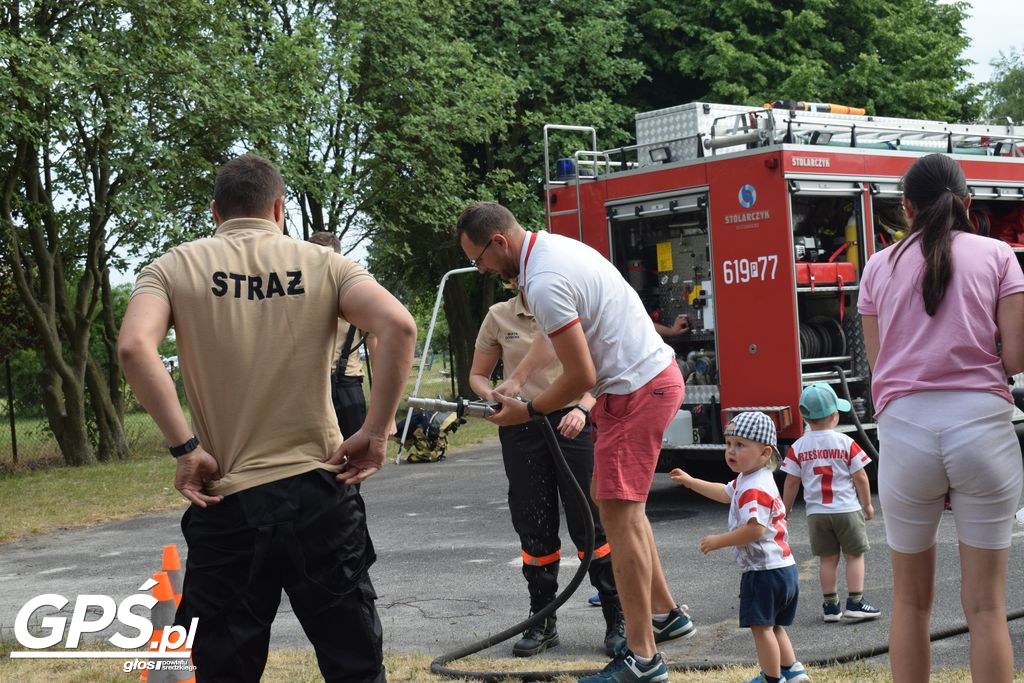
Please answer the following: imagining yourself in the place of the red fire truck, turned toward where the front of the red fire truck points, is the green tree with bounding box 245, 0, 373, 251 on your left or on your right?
on your left

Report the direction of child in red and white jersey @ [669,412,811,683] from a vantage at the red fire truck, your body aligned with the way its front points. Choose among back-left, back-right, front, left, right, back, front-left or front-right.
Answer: back-right

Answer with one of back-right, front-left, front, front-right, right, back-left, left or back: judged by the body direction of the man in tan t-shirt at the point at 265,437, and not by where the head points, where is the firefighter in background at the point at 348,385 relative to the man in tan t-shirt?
front

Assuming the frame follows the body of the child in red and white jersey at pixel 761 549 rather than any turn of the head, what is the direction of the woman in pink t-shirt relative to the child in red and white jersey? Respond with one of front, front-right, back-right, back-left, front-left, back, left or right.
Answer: back-left

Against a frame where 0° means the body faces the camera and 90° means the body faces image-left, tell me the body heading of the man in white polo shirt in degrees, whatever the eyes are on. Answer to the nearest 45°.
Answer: approximately 90°

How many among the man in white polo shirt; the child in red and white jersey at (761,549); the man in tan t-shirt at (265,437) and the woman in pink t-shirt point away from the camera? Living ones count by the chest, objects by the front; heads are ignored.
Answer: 2

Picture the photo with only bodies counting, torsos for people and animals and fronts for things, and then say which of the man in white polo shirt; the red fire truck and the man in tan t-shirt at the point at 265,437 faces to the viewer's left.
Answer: the man in white polo shirt

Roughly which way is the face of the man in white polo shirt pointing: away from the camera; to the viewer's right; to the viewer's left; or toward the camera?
to the viewer's left

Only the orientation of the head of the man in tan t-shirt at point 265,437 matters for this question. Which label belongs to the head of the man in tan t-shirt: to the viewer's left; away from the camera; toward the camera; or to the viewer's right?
away from the camera

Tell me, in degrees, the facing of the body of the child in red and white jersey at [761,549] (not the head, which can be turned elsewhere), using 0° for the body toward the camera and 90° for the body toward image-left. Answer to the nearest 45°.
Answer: approximately 90°

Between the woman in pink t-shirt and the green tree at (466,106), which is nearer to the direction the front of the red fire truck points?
the green tree

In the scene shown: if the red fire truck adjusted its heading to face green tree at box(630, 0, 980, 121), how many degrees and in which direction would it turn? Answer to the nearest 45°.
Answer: approximately 45° to its left

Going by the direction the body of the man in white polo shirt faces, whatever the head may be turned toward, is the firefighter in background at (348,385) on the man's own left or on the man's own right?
on the man's own right

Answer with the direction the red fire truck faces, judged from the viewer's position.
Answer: facing away from the viewer and to the right of the viewer

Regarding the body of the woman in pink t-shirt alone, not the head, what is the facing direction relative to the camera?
away from the camera

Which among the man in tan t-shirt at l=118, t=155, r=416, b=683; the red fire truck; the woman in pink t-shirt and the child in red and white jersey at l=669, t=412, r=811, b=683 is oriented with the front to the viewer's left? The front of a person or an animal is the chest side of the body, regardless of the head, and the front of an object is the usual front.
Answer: the child in red and white jersey

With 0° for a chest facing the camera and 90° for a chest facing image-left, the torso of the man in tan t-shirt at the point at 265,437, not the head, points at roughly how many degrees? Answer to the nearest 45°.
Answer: approximately 180°
